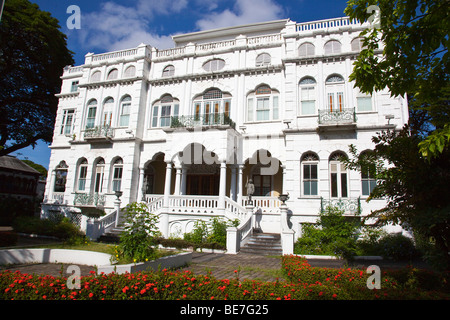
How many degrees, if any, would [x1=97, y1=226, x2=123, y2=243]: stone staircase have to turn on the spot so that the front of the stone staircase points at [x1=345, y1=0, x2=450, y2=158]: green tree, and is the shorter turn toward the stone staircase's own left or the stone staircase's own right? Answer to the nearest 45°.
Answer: approximately 45° to the stone staircase's own left

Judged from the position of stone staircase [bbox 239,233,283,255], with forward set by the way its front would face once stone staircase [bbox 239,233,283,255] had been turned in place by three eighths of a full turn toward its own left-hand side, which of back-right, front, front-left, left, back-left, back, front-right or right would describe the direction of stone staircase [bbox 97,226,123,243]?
back-left

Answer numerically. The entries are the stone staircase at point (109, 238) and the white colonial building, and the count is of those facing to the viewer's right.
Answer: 0

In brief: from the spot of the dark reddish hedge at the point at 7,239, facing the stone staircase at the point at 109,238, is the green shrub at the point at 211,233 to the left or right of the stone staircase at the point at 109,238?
right

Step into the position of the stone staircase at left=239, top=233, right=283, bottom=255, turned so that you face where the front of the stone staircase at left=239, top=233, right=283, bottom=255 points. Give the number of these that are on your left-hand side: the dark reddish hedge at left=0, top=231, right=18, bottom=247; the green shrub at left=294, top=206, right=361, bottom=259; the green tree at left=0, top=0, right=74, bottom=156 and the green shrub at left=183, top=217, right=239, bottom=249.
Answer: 1

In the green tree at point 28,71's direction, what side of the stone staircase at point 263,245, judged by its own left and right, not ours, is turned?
right

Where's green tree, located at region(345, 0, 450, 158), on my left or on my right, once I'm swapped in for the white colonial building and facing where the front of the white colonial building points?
on my left

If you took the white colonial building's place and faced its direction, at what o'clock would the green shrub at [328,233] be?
The green shrub is roughly at 9 o'clock from the white colonial building.

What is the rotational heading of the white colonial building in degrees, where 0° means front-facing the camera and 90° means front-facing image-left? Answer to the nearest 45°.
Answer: approximately 45°

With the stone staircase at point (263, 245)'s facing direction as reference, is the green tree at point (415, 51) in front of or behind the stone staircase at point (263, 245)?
in front

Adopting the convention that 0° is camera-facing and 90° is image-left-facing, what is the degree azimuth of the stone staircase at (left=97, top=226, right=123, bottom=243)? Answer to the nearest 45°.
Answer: approximately 45°

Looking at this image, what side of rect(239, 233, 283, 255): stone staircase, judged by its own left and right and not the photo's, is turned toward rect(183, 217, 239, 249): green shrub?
right
